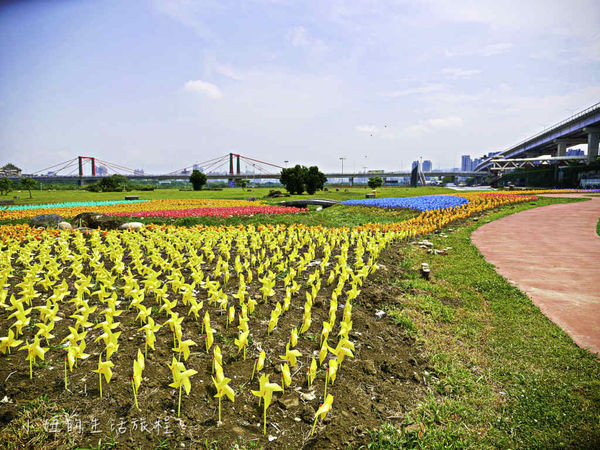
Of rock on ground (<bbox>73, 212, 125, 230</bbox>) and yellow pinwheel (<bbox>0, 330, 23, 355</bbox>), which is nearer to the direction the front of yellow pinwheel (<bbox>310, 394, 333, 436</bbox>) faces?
the yellow pinwheel
